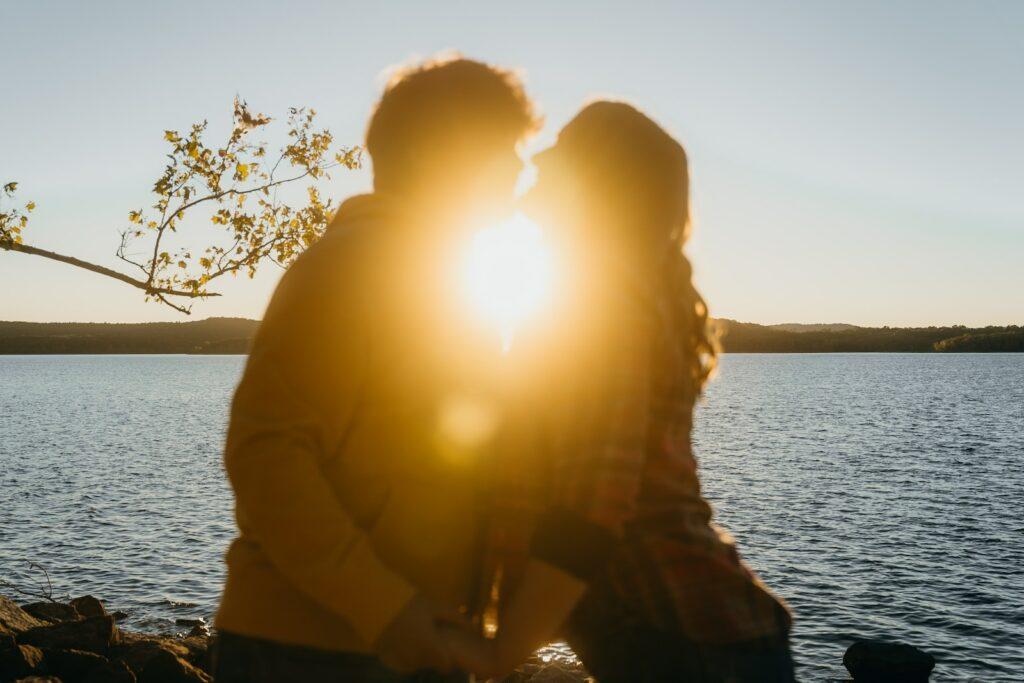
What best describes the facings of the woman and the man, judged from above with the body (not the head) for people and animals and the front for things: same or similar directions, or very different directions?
very different directions

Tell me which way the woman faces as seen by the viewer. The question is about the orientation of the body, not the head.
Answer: to the viewer's left

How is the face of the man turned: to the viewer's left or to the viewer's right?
to the viewer's right

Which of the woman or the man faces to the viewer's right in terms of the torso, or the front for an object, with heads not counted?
the man

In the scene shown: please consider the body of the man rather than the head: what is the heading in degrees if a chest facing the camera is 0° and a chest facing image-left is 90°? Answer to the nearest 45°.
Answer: approximately 270°

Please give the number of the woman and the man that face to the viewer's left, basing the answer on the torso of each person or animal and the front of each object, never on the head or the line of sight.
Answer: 1

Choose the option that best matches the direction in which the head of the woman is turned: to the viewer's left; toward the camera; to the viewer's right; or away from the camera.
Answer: to the viewer's left
